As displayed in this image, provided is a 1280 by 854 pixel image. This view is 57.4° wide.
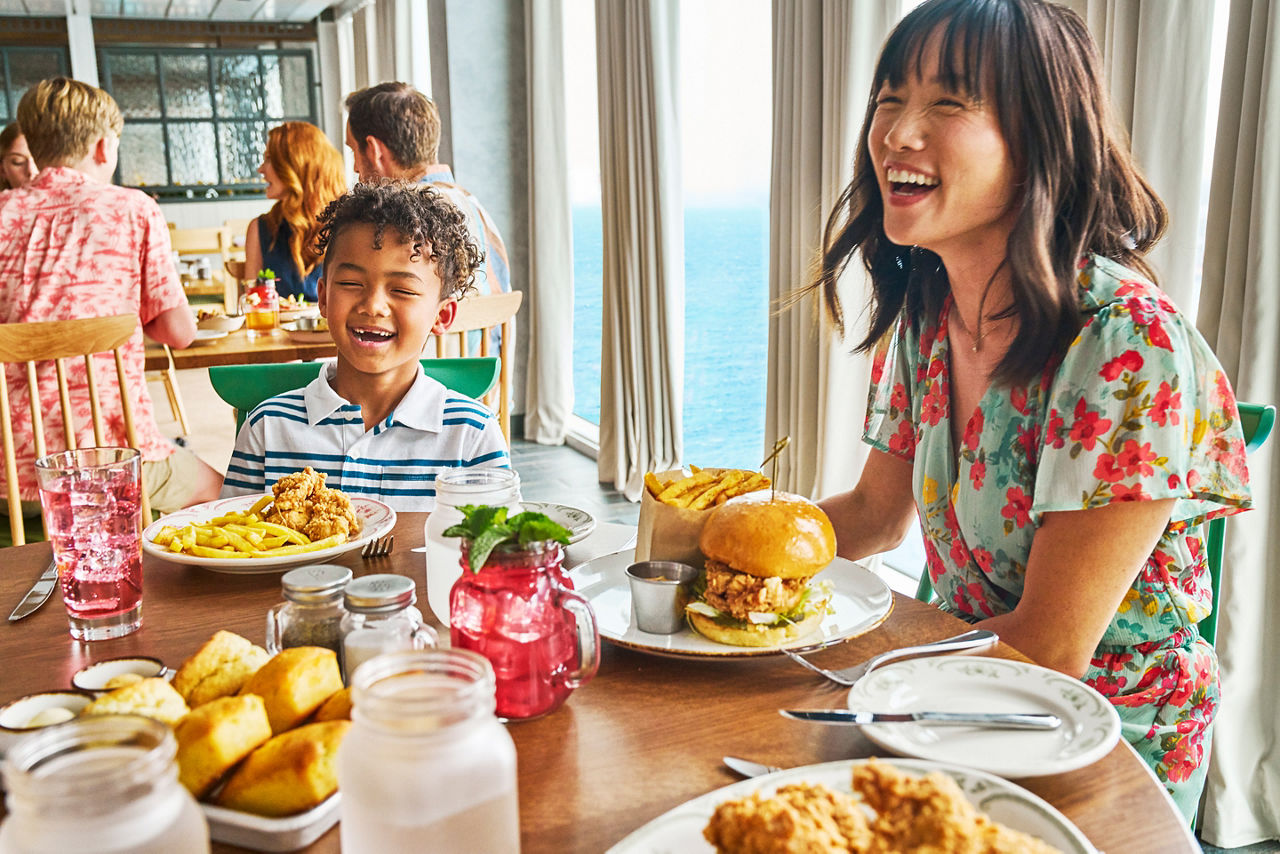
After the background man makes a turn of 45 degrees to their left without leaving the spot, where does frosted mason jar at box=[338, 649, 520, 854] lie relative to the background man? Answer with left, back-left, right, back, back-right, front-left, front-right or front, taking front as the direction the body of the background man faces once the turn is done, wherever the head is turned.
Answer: left

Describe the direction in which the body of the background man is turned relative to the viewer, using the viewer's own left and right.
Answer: facing away from the viewer and to the left of the viewer

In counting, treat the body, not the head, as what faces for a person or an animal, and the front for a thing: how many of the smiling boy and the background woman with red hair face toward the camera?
1

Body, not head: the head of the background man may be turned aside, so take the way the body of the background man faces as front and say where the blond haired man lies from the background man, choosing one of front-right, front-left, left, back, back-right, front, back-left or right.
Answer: left

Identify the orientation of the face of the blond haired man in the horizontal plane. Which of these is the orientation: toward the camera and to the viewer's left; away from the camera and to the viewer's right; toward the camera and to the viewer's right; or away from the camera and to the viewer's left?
away from the camera and to the viewer's right

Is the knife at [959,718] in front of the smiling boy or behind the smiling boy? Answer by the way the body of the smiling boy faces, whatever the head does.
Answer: in front

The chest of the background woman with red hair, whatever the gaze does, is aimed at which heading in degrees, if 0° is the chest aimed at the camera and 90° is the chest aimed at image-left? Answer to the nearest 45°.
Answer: approximately 45°

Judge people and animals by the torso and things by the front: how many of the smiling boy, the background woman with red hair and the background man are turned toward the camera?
1

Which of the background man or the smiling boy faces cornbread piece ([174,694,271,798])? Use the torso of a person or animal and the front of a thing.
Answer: the smiling boy

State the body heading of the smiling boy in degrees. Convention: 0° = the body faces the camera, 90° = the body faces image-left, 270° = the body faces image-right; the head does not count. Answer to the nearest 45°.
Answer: approximately 0°
